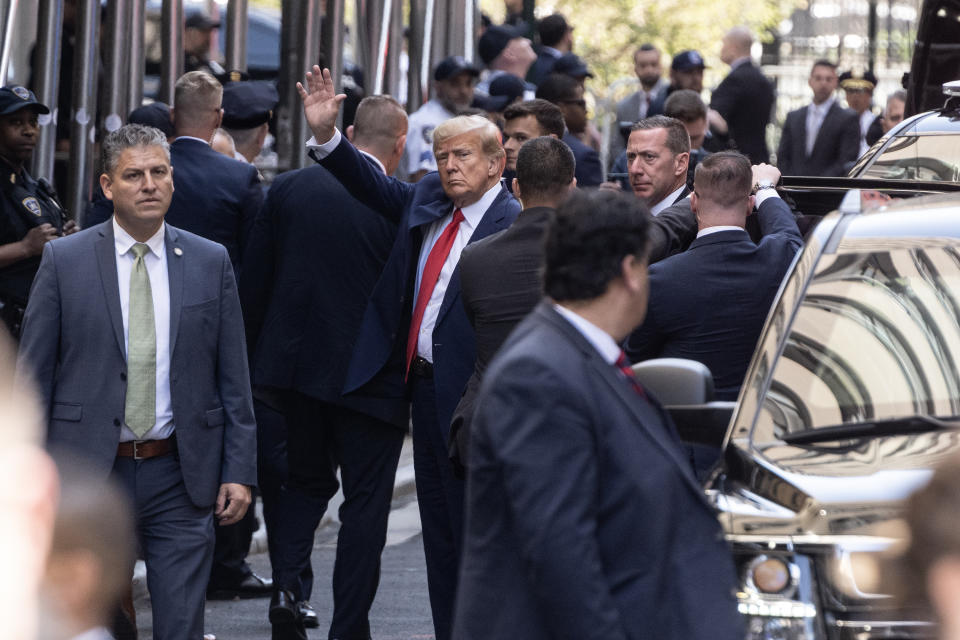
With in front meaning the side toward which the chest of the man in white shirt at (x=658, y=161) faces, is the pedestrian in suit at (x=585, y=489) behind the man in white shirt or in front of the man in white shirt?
in front

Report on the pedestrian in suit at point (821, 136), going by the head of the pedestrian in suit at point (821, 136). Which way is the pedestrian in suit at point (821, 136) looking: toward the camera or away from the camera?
toward the camera

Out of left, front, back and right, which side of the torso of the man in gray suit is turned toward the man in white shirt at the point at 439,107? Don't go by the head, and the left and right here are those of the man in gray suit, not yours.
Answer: back

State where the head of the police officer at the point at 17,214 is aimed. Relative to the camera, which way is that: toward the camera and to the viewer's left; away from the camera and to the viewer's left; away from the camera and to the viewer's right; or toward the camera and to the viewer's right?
toward the camera and to the viewer's right

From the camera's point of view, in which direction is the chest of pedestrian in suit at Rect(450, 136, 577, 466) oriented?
away from the camera

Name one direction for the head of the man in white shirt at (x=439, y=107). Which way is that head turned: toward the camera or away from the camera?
toward the camera

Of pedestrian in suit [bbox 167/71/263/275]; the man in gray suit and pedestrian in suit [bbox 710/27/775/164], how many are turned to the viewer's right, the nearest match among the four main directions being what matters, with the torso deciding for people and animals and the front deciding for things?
0

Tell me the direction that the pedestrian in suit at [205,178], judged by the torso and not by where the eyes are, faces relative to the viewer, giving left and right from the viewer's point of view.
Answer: facing away from the viewer

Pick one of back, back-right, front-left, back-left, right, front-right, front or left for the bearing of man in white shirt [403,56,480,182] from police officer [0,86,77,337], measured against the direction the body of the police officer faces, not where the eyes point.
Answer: left

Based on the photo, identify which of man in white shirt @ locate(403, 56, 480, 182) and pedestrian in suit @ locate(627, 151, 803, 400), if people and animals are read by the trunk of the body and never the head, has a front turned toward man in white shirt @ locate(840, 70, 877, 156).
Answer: the pedestrian in suit

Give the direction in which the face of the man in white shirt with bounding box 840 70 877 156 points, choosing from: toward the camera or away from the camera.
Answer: toward the camera

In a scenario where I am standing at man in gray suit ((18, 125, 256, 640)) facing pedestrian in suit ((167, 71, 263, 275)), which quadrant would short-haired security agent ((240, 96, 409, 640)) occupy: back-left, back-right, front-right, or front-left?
front-right

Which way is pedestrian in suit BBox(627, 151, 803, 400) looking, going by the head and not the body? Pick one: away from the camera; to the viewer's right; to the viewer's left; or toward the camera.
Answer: away from the camera

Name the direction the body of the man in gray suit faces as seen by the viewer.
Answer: toward the camera

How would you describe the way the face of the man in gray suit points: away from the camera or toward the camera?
toward the camera
